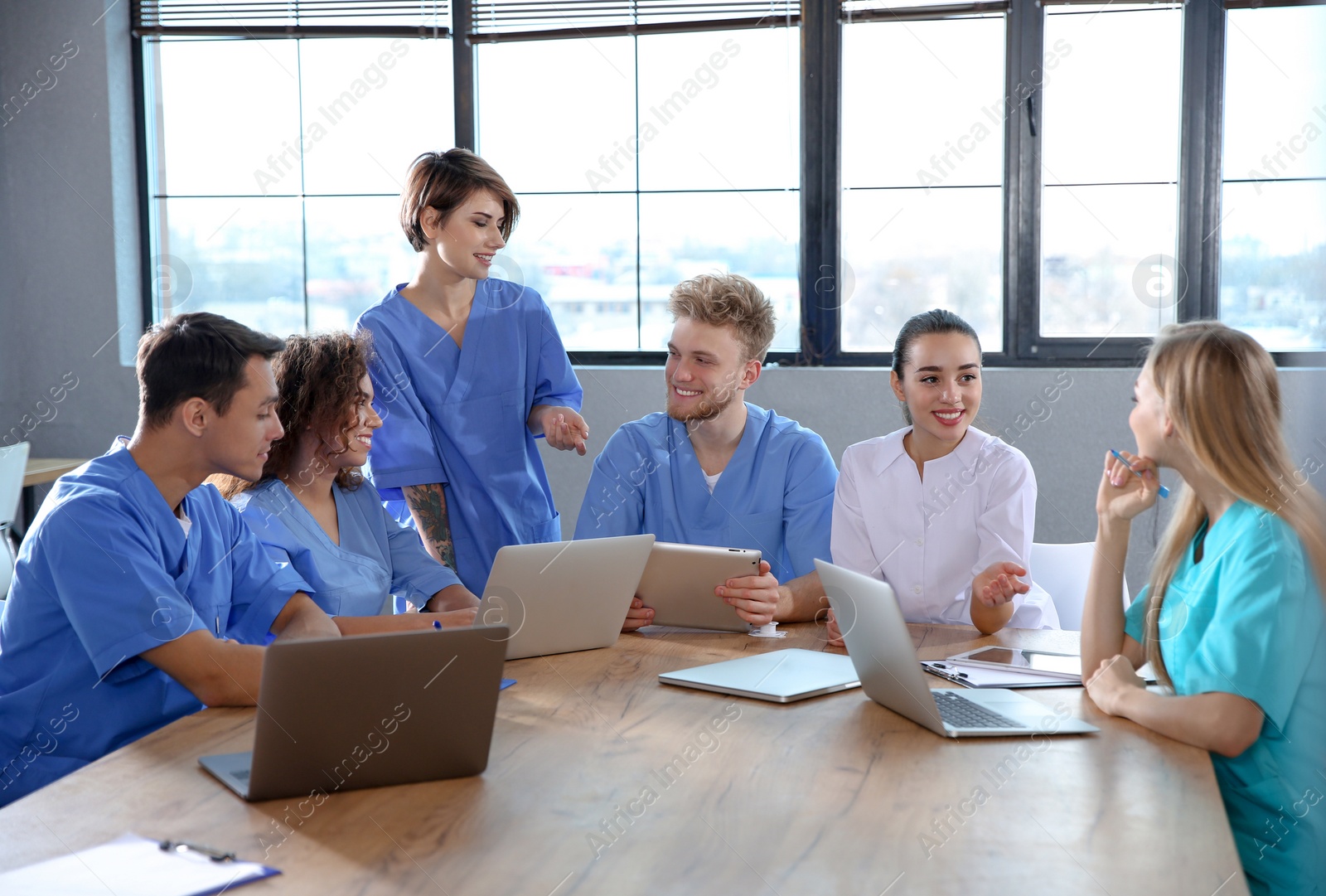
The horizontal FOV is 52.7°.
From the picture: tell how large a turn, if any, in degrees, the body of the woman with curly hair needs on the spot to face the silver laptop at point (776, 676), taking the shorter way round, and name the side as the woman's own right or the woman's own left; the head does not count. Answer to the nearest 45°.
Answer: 0° — they already face it

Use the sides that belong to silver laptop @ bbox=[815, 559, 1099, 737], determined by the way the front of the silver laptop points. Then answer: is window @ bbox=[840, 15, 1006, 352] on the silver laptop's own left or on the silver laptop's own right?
on the silver laptop's own left

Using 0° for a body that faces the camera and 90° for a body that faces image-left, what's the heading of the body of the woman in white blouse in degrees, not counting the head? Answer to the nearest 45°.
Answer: approximately 0°

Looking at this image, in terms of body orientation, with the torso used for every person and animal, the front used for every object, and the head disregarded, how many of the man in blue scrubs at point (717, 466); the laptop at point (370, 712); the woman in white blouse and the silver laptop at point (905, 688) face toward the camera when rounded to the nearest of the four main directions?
2

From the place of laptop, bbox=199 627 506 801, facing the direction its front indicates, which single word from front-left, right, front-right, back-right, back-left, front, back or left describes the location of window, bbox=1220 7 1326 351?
right

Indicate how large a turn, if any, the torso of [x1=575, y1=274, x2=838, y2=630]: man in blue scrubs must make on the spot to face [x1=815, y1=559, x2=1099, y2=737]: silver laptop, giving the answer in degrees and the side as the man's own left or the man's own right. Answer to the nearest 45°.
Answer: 0° — they already face it

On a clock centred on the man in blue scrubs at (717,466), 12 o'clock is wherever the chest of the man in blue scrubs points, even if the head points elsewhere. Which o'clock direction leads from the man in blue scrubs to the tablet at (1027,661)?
The tablet is roughly at 11 o'clock from the man in blue scrubs.

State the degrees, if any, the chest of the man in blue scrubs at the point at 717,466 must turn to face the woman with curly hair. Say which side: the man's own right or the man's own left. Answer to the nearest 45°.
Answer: approximately 45° to the man's own right

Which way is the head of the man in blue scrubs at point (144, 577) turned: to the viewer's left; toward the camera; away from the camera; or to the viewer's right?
to the viewer's right

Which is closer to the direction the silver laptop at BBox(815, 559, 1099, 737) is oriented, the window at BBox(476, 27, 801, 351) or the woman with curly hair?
the window

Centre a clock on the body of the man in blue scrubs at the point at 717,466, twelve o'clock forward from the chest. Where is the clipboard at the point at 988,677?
The clipboard is roughly at 11 o'clock from the man in blue scrubs.

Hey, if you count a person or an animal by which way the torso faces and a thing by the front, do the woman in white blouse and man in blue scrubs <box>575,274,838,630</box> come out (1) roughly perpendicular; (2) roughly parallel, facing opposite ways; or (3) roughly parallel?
roughly parallel

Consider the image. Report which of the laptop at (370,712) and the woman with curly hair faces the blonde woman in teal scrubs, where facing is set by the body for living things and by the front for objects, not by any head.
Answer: the woman with curly hair

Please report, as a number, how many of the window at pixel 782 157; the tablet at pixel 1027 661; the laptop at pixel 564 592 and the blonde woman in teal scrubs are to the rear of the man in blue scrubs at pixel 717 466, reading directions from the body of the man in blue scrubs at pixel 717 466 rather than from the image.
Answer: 1

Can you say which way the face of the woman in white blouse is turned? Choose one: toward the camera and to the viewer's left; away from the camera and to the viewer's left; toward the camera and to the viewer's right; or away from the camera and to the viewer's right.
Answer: toward the camera and to the viewer's right

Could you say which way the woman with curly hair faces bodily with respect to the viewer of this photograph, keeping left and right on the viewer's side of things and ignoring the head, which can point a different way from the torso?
facing the viewer and to the right of the viewer

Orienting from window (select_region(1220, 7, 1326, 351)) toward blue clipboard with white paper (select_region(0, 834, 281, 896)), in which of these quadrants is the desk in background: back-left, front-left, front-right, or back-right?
front-right

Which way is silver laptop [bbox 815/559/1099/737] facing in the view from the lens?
facing away from the viewer and to the right of the viewer

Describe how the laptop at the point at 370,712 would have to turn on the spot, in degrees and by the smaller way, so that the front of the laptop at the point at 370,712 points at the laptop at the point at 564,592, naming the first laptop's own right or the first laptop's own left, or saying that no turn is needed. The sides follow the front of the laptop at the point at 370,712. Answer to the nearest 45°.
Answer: approximately 90° to the first laptop's own right

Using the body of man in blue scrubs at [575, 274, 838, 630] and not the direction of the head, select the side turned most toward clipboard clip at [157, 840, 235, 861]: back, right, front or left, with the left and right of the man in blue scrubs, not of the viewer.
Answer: front

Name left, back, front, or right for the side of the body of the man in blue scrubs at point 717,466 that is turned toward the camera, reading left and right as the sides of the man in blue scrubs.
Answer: front
